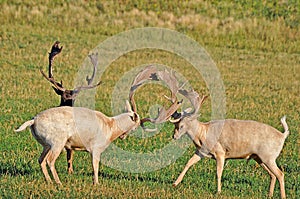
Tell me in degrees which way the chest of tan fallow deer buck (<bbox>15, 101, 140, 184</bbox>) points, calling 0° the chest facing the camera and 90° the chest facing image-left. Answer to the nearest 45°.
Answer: approximately 270°

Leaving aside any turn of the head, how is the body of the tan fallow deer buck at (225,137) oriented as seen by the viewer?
to the viewer's left
